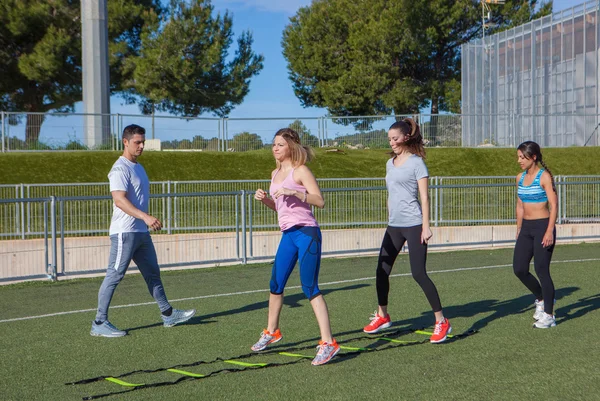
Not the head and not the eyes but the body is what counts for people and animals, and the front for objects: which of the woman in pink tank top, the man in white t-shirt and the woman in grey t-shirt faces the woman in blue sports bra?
the man in white t-shirt

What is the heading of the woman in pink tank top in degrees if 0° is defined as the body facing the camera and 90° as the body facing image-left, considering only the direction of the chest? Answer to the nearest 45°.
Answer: approximately 45°

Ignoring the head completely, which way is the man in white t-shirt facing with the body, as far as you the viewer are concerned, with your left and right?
facing to the right of the viewer

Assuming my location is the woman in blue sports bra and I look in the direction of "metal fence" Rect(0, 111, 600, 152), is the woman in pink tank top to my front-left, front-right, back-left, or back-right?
back-left

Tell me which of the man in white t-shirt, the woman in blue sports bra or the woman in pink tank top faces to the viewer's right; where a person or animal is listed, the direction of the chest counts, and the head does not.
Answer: the man in white t-shirt

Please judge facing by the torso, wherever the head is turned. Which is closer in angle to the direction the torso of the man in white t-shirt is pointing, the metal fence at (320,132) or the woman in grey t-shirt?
the woman in grey t-shirt

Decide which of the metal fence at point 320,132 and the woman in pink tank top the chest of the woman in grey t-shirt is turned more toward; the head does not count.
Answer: the woman in pink tank top

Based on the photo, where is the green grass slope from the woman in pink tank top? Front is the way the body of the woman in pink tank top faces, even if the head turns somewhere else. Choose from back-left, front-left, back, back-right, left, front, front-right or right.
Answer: back-right

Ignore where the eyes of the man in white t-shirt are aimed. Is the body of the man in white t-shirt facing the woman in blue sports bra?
yes

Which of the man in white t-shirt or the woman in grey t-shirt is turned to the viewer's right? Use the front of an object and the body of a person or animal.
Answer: the man in white t-shirt

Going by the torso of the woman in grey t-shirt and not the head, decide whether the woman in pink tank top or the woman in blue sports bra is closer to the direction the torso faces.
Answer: the woman in pink tank top

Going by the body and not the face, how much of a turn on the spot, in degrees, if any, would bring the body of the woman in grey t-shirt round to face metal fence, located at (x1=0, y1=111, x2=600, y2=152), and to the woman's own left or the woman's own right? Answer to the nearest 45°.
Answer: approximately 135° to the woman's own right
